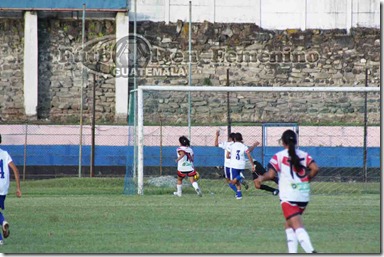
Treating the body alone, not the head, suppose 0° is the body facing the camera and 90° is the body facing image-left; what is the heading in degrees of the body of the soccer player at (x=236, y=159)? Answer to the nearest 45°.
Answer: approximately 180°

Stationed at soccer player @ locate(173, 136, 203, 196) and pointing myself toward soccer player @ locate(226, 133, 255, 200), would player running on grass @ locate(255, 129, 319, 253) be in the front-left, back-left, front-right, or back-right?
front-right

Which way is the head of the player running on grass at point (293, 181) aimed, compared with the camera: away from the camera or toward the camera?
away from the camera

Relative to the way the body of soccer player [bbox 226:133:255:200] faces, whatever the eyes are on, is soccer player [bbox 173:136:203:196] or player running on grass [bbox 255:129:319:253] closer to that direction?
the soccer player

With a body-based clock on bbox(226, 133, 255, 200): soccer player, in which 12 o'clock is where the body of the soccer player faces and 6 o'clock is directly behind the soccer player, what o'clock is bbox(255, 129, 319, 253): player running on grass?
The player running on grass is roughly at 6 o'clock from the soccer player.

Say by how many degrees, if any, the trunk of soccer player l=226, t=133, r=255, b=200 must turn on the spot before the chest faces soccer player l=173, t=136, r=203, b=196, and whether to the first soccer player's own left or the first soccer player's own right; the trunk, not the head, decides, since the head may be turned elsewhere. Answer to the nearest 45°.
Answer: approximately 90° to the first soccer player's own left

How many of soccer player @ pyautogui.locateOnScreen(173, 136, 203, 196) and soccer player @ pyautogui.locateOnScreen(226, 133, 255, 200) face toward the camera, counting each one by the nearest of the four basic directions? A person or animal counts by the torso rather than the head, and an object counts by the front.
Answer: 0
